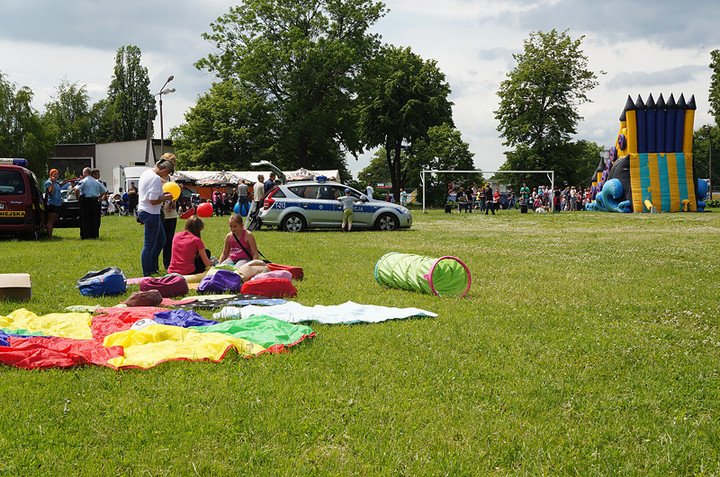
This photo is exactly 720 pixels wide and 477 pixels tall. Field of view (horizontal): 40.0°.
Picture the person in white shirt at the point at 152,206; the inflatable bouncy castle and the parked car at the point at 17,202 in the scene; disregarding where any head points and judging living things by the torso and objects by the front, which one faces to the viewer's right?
the person in white shirt

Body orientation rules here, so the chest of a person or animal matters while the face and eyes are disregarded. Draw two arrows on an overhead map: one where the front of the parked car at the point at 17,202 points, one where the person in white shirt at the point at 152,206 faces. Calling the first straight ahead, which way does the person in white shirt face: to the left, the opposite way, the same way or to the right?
to the right

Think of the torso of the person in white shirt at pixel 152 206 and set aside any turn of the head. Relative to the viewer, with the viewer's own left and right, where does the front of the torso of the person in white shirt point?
facing to the right of the viewer

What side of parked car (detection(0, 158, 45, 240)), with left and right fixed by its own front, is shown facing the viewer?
back

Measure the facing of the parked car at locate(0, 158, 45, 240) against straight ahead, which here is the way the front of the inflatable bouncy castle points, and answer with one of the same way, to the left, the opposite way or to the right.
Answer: the same way

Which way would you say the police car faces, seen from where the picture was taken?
facing to the right of the viewer

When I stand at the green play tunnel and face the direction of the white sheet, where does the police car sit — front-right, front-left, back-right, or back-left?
back-right

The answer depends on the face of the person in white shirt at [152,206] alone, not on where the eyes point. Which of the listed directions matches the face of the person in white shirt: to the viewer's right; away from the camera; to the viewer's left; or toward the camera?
to the viewer's right

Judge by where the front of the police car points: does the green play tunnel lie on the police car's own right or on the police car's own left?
on the police car's own right
